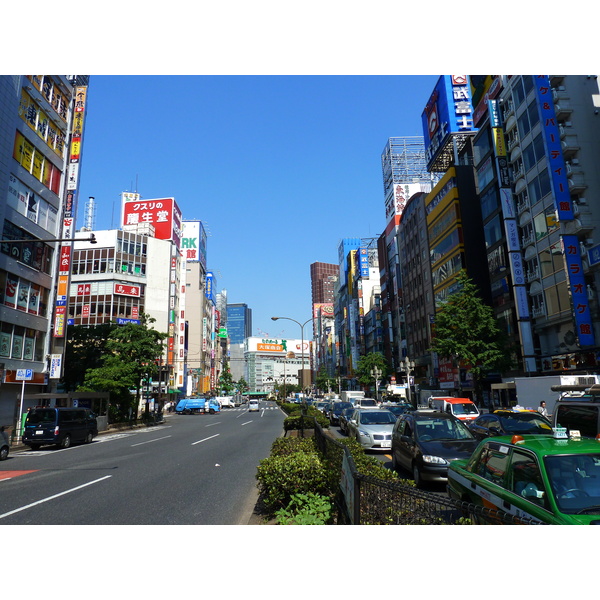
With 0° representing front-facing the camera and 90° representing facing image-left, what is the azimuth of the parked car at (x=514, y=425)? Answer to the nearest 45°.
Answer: approximately 315°

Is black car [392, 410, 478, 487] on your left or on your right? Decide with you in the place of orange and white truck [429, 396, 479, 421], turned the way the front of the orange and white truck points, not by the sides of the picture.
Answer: on your right

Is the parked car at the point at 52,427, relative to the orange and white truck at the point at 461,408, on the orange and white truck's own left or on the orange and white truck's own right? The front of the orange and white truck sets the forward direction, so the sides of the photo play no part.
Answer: on the orange and white truck's own right

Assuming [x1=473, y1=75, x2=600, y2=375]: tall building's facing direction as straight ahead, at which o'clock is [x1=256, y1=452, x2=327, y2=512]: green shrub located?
The green shrub is roughly at 11 o'clock from the tall building.

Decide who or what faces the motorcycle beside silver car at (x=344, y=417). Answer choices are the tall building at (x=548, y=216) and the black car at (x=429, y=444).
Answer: the tall building

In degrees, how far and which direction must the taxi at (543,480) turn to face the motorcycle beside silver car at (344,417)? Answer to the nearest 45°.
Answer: approximately 180°
